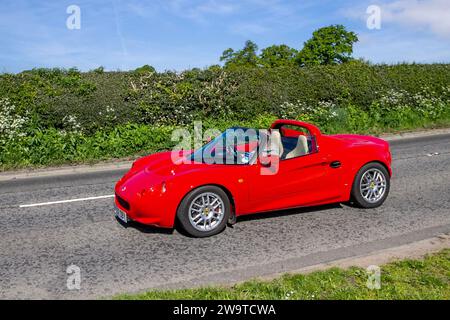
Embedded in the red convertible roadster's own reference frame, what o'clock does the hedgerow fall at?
The hedgerow is roughly at 4 o'clock from the red convertible roadster.

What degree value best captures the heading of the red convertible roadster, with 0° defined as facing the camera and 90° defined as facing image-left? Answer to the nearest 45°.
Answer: approximately 45°

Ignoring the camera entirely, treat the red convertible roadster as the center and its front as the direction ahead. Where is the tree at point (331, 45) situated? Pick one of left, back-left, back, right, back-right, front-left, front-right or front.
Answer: back-right
